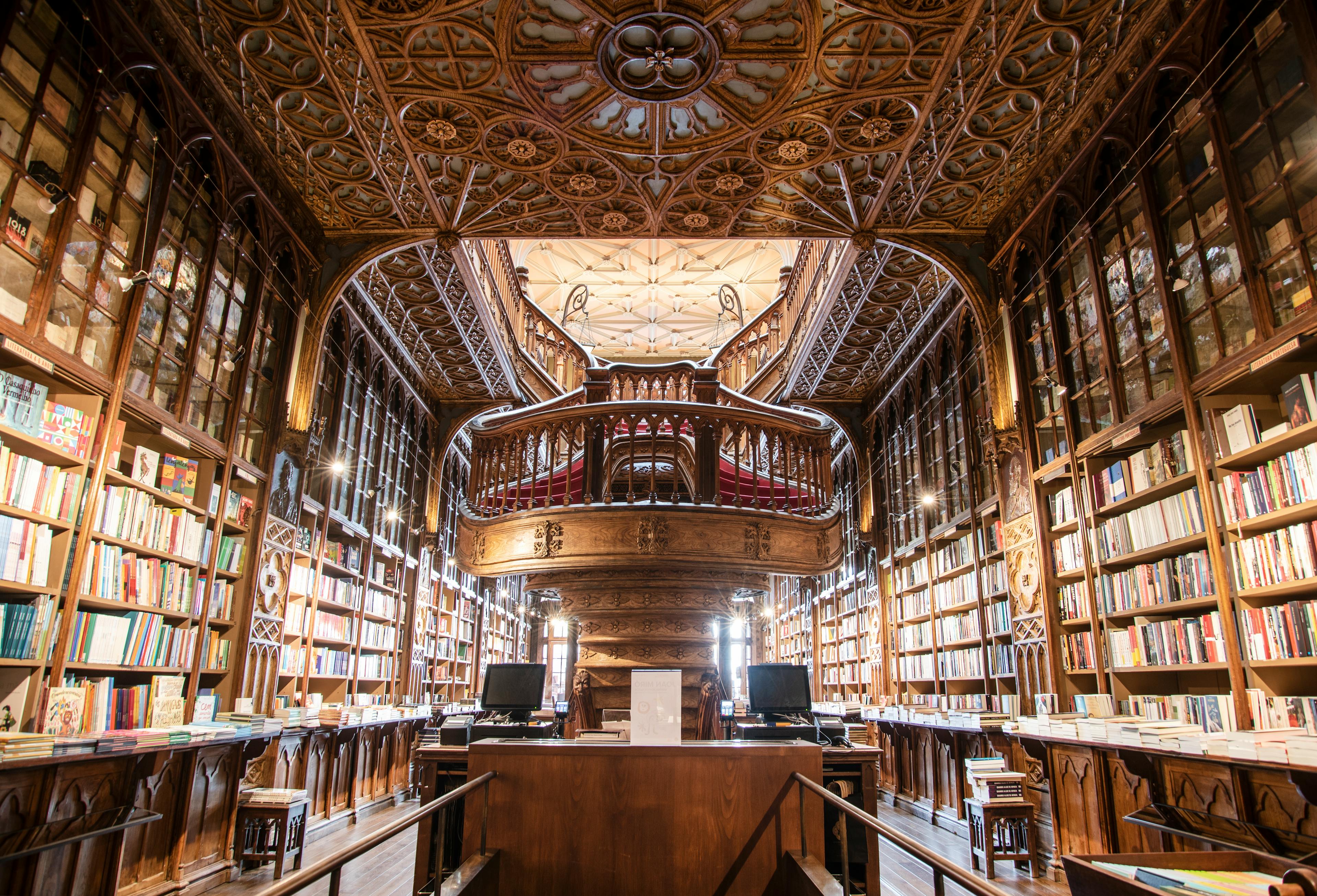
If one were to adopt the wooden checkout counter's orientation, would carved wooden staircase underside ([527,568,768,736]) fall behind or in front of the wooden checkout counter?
behind

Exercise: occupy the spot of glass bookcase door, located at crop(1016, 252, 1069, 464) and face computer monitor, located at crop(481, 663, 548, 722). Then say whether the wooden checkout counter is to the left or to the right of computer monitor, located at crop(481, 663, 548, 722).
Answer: left

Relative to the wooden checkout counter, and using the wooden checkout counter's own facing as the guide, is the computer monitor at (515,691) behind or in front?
behind

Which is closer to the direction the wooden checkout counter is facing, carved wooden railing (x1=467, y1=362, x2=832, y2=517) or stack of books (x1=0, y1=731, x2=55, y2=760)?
the stack of books

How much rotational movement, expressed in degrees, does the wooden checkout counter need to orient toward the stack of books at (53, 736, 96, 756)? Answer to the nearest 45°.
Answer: approximately 90° to its right

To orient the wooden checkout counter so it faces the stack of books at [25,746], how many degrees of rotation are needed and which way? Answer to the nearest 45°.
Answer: approximately 90° to its right

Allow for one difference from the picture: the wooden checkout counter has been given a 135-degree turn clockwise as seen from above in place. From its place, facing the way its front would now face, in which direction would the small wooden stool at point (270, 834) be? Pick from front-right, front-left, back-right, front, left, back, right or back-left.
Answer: front

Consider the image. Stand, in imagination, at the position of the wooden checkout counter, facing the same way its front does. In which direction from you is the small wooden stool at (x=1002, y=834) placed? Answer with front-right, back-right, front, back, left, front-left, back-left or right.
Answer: back-left

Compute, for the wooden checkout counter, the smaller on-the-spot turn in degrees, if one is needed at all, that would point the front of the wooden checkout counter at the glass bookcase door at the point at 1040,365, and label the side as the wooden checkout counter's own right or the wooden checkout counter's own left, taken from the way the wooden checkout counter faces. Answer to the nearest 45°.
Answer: approximately 135° to the wooden checkout counter's own left

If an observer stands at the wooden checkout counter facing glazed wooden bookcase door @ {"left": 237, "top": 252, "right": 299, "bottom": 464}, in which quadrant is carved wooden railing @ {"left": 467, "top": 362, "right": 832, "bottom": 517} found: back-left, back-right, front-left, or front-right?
front-right

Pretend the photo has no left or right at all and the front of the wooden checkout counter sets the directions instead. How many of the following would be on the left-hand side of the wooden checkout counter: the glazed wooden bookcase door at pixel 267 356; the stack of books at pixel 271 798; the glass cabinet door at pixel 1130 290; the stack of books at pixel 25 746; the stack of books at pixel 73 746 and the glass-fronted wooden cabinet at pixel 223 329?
1

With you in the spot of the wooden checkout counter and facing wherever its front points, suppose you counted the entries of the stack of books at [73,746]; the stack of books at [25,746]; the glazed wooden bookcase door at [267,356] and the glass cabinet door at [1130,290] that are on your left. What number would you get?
1

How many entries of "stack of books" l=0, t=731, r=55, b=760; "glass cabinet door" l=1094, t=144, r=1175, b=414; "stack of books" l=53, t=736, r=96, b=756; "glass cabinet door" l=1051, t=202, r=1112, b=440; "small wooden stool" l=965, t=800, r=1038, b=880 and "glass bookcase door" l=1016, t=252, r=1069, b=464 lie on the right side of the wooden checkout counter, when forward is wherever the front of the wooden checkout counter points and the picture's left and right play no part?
2

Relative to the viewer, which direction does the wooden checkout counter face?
toward the camera

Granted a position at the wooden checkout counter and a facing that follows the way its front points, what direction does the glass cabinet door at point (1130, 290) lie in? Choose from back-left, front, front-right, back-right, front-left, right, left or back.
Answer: left
